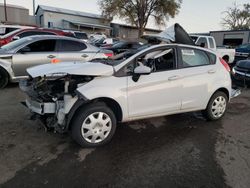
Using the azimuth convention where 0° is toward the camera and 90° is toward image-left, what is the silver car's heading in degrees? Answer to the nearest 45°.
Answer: approximately 45°

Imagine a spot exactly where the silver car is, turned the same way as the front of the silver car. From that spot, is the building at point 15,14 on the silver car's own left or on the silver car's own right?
on the silver car's own right

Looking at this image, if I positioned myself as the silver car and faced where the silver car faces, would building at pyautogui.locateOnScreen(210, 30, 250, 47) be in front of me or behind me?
behind

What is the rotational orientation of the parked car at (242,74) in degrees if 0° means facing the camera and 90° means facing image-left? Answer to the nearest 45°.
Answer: approximately 45°

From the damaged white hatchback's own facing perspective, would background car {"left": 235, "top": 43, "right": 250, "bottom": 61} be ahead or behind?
behind

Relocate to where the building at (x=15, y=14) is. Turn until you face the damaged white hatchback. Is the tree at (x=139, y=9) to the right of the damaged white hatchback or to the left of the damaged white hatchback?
left

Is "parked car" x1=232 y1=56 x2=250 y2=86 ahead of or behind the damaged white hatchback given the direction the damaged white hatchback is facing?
behind
